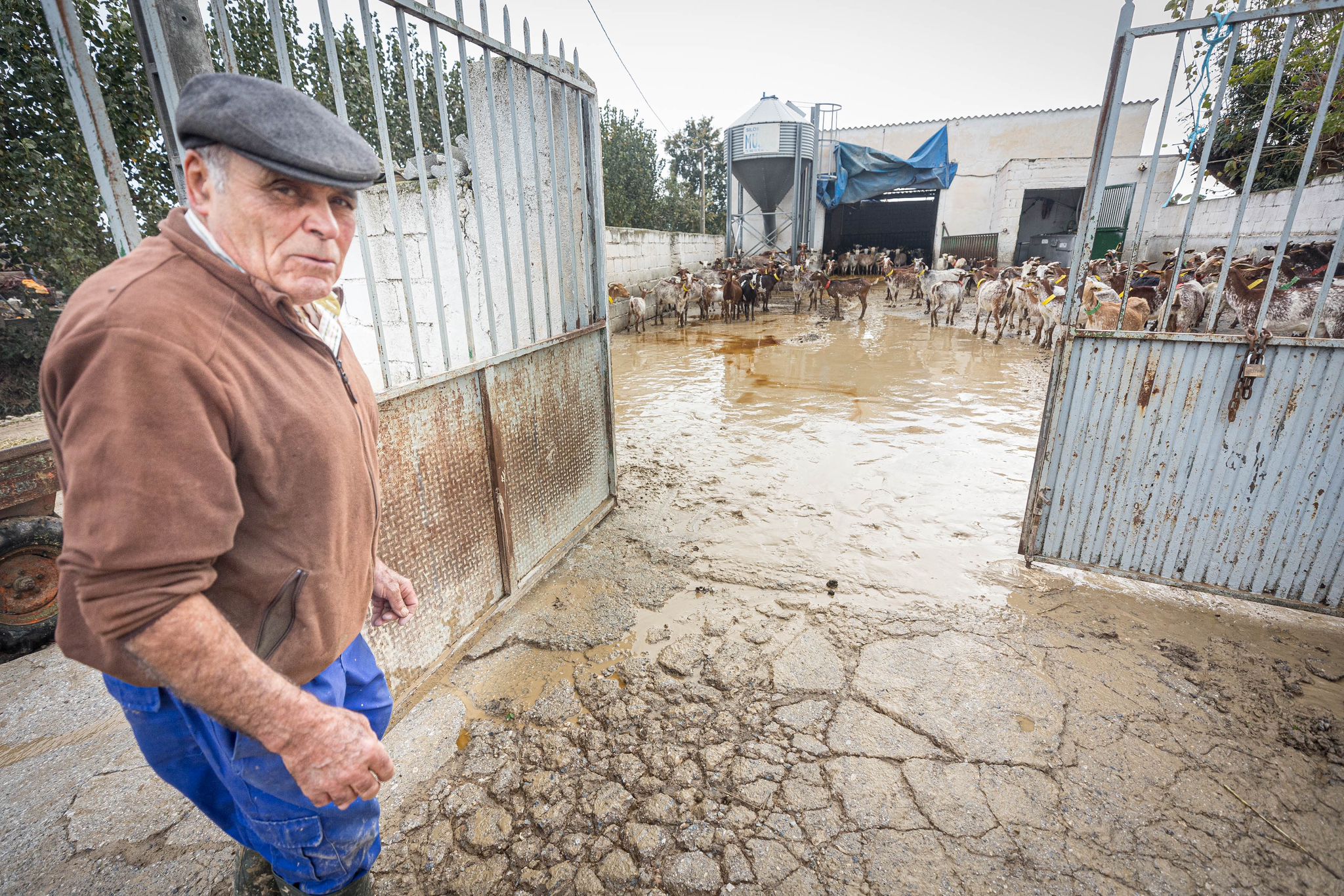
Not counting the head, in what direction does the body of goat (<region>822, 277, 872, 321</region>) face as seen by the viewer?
to the viewer's left

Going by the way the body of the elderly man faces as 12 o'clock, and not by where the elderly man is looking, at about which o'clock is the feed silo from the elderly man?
The feed silo is roughly at 9 o'clock from the elderly man.

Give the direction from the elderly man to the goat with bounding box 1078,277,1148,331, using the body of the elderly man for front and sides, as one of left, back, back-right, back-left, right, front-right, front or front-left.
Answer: front-left

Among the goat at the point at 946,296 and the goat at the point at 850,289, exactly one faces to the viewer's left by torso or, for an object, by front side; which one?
the goat at the point at 850,289

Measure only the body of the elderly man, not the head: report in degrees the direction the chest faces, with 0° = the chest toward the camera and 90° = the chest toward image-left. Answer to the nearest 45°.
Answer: approximately 315°

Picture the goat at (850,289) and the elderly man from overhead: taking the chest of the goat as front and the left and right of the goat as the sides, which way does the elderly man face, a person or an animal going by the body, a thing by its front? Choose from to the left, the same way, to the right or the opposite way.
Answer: the opposite way

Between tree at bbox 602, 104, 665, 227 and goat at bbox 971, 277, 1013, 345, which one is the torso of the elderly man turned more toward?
the goat
